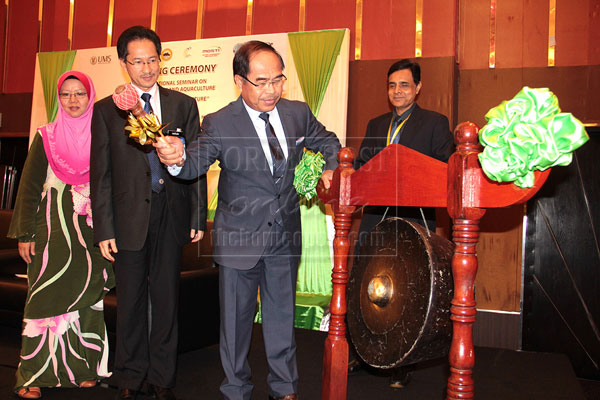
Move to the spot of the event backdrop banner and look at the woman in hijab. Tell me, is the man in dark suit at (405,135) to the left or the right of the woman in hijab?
left

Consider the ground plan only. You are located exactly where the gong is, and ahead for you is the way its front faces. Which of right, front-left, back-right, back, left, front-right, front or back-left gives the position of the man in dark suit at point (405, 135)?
back-right

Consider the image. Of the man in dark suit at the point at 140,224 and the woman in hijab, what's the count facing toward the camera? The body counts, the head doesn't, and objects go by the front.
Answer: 2

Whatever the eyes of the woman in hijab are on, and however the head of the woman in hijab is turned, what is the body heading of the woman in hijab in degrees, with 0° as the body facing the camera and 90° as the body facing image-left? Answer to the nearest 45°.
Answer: approximately 0°

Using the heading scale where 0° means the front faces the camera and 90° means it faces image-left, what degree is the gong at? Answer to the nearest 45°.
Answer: approximately 45°

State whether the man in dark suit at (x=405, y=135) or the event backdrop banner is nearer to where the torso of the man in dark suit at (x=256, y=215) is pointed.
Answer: the man in dark suit
